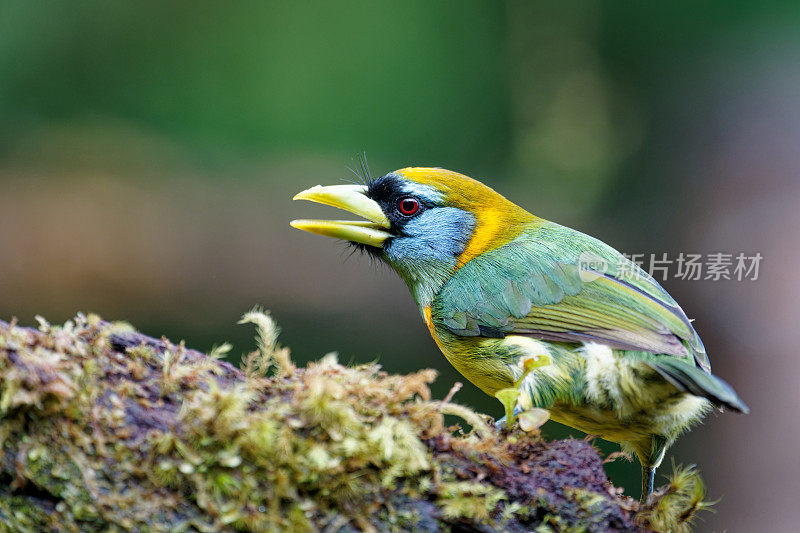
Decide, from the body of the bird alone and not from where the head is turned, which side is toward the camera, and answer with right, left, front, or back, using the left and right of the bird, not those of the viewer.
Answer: left
